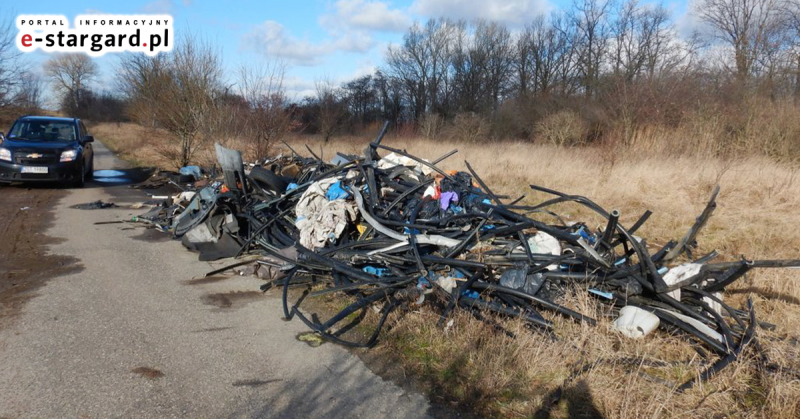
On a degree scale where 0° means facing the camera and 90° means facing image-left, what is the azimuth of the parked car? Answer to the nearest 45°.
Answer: approximately 0°

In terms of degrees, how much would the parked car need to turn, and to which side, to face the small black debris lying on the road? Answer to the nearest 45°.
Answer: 0° — it already faces it

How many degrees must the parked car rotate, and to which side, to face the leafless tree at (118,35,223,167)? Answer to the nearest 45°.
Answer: approximately 135° to its left

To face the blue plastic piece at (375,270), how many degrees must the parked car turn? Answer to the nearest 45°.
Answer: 0° — it already faces it

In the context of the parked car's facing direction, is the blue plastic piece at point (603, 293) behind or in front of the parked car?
in front

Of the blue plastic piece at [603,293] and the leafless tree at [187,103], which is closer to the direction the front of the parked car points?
the blue plastic piece

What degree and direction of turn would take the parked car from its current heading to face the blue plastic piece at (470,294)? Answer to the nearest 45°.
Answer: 0° — it already faces it

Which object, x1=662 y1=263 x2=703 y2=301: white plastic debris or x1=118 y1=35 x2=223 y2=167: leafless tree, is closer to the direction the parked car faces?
the white plastic debris
